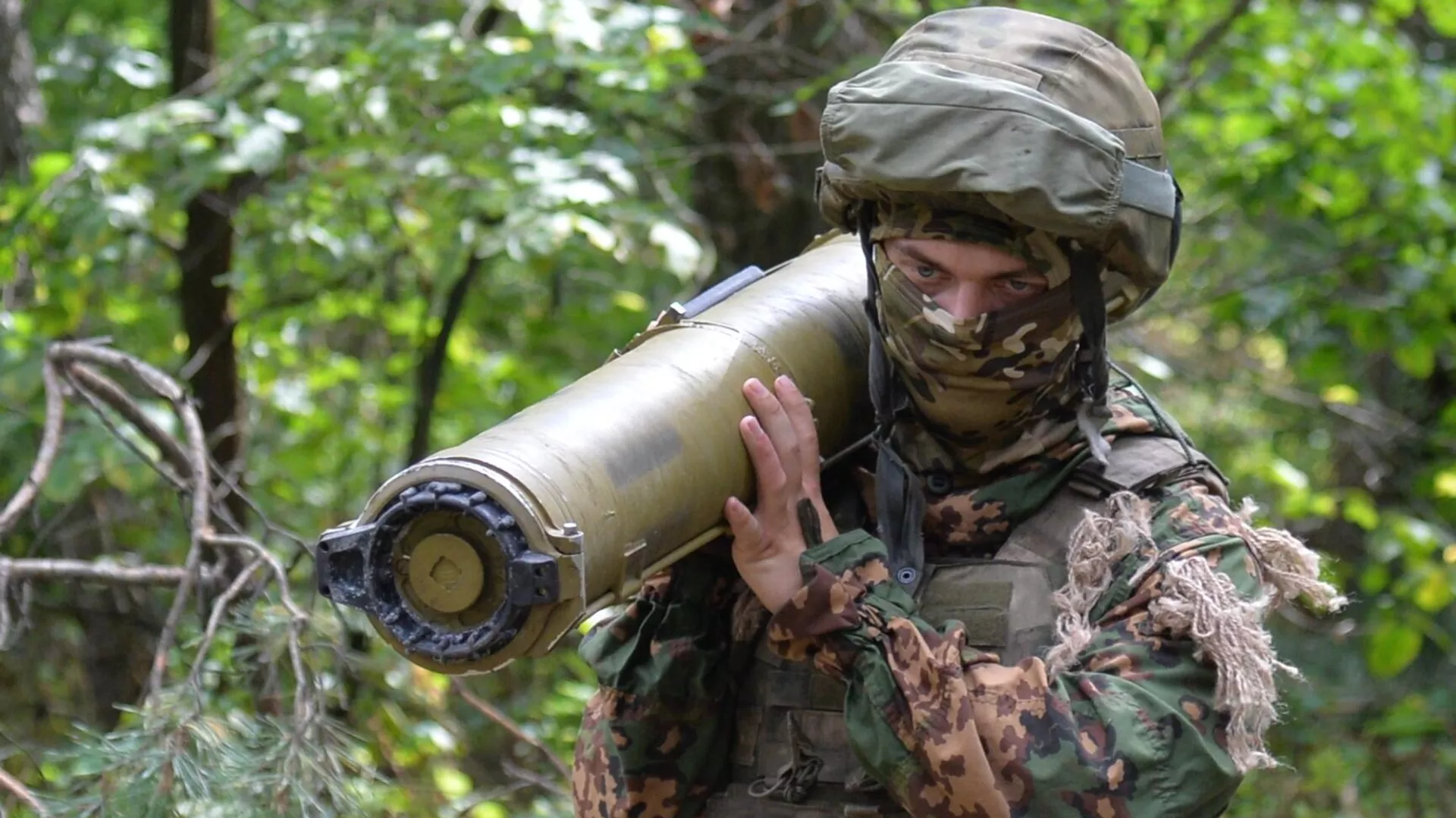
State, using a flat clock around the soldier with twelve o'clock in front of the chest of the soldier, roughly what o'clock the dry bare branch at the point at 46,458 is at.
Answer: The dry bare branch is roughly at 2 o'clock from the soldier.

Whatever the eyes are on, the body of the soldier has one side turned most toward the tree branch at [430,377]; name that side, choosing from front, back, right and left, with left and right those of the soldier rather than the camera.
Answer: back

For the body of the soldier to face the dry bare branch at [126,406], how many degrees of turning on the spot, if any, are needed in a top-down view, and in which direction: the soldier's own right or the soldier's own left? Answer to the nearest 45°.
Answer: approximately 45° to the soldier's own right

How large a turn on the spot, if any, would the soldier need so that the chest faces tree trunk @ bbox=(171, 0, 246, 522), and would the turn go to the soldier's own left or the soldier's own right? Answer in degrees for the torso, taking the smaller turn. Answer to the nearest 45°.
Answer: approximately 90° to the soldier's own right

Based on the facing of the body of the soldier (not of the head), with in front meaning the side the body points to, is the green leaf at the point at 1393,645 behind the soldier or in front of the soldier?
behind

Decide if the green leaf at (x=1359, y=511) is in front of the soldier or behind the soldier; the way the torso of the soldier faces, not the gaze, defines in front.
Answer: behind

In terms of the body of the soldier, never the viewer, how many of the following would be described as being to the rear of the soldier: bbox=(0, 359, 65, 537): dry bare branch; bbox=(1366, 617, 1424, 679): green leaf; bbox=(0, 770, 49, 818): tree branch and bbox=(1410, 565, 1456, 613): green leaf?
2

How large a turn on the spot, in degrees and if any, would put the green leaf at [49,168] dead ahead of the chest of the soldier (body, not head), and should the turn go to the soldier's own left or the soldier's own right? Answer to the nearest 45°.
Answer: approximately 90° to the soldier's own right

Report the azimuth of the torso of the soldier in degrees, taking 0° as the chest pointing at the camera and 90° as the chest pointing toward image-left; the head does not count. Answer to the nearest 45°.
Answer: approximately 45°
